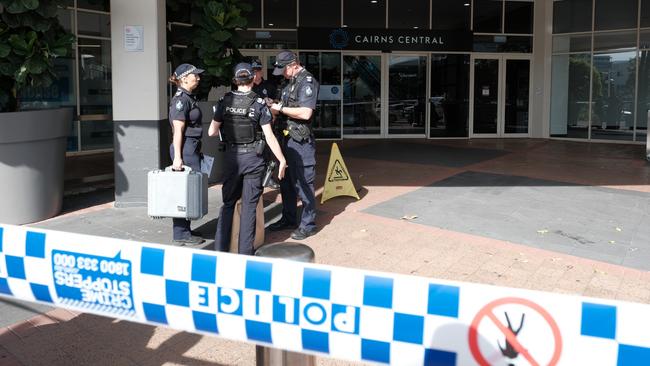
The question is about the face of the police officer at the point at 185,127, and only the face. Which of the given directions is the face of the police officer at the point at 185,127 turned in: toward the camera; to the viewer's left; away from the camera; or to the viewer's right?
to the viewer's right

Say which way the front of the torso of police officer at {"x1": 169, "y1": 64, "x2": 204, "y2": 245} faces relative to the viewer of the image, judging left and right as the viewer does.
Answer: facing to the right of the viewer

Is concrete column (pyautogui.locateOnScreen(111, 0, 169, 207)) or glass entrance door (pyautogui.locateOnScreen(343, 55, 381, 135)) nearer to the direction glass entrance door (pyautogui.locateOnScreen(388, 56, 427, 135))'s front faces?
the concrete column

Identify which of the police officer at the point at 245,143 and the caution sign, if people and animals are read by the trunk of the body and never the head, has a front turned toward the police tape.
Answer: the caution sign

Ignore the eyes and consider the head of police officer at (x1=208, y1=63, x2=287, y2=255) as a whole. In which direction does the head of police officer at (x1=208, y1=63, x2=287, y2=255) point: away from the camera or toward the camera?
away from the camera

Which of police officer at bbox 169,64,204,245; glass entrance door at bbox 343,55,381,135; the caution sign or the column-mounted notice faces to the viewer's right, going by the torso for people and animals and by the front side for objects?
the police officer

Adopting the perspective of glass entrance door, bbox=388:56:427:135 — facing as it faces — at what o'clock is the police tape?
The police tape is roughly at 12 o'clock from the glass entrance door.

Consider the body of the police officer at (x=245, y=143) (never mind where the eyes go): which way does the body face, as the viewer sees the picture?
away from the camera

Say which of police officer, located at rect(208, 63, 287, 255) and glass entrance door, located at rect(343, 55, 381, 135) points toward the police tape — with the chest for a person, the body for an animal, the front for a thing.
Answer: the glass entrance door
